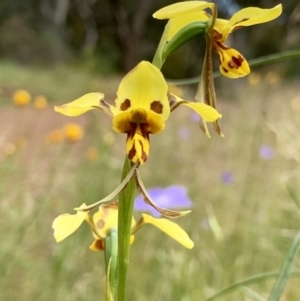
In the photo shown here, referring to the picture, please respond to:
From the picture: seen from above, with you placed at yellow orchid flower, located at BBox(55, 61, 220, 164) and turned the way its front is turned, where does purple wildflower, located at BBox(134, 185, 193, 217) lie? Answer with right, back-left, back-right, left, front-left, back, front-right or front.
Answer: back

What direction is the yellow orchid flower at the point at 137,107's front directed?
toward the camera
